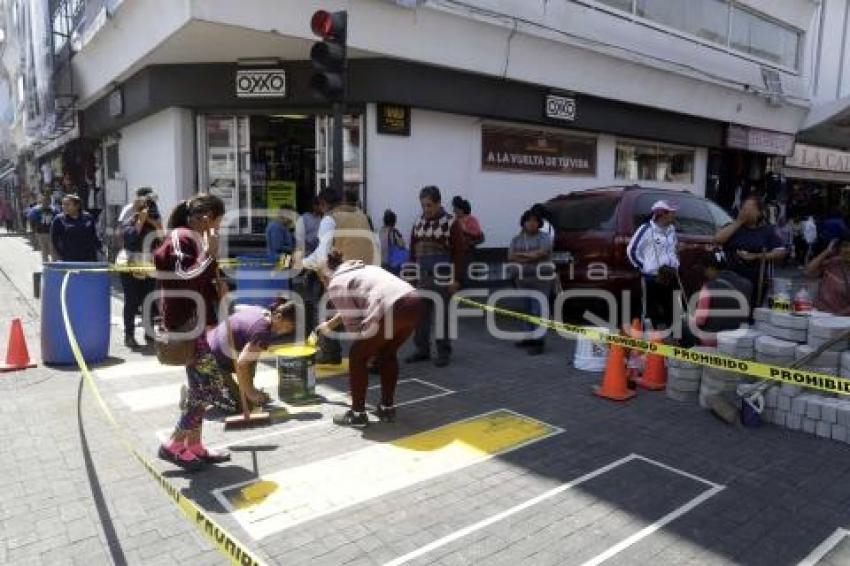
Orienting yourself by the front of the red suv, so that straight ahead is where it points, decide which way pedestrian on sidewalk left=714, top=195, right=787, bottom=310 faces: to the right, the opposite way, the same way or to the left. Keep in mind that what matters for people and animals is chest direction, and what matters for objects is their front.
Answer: the opposite way

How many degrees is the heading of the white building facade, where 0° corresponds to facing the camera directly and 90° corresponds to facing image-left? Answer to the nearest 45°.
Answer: approximately 0°

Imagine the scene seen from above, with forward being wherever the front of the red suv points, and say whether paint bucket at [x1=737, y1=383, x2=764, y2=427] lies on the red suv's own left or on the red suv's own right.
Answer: on the red suv's own right

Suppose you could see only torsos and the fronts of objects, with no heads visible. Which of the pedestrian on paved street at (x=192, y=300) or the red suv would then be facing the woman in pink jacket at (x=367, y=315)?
the pedestrian on paved street

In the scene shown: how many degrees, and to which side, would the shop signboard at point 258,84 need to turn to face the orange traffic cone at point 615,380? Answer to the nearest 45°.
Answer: approximately 45° to its left

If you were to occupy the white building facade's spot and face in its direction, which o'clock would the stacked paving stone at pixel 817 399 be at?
The stacked paving stone is roughly at 11 o'clock from the white building facade.

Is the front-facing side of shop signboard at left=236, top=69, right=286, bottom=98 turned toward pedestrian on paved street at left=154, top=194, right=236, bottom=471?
yes

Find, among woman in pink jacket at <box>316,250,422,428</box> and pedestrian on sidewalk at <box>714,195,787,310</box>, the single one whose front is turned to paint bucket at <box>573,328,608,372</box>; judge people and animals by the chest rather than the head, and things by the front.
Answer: the pedestrian on sidewalk

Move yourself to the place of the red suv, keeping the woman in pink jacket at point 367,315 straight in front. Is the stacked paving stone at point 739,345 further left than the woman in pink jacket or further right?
left

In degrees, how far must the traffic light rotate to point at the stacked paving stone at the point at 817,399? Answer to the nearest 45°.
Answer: approximately 90° to its left

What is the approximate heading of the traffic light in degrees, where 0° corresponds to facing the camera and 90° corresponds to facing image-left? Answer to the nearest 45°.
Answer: approximately 45°

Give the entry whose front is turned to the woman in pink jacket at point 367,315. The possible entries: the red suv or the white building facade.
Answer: the white building facade

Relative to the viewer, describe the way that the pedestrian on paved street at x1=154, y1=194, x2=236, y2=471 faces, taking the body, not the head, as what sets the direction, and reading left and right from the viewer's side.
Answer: facing to the right of the viewer

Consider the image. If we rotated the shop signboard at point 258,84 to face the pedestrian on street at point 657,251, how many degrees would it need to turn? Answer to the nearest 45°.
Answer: approximately 45° to its left

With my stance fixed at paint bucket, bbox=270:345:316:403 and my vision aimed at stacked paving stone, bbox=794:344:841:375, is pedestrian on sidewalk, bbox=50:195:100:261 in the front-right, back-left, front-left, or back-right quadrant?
back-left

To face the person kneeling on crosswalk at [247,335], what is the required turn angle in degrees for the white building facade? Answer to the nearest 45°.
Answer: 0° — it already faces them
